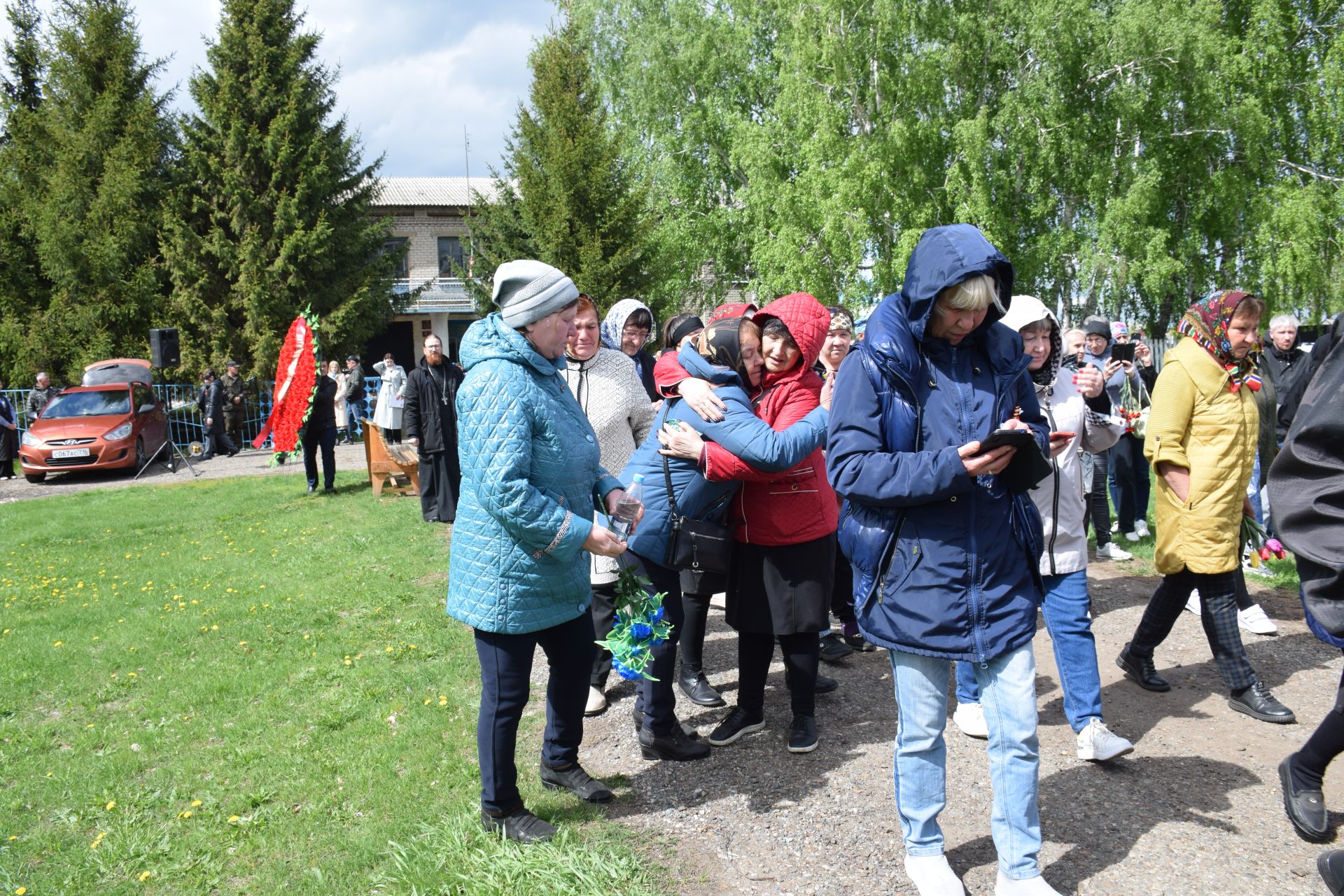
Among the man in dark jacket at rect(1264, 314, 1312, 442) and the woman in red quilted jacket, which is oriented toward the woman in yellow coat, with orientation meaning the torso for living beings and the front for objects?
the man in dark jacket

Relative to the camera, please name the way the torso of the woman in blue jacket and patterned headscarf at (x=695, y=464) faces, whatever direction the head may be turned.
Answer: to the viewer's right

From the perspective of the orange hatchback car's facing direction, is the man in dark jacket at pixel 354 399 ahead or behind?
behind

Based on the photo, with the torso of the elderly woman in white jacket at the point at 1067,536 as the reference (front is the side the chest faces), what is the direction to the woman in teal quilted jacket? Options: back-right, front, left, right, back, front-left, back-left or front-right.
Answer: right

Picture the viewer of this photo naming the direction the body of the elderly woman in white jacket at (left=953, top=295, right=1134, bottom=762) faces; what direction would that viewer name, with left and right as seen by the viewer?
facing the viewer and to the right of the viewer

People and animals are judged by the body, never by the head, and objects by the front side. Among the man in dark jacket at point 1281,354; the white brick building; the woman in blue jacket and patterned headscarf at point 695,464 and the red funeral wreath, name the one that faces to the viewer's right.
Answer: the woman in blue jacket and patterned headscarf

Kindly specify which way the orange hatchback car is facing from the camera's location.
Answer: facing the viewer and to the left of the viewer

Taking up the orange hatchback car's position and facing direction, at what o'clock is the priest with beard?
The priest with beard is roughly at 10 o'clock from the orange hatchback car.

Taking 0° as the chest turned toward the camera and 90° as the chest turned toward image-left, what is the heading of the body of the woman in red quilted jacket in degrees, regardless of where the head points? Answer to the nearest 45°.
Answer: approximately 45°

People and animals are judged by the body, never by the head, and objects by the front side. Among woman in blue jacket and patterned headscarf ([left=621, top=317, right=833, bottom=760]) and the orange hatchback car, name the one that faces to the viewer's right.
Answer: the woman in blue jacket and patterned headscarf

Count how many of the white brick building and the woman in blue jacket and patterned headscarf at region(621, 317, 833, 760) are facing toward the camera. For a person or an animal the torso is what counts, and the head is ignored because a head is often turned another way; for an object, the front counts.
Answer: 1
